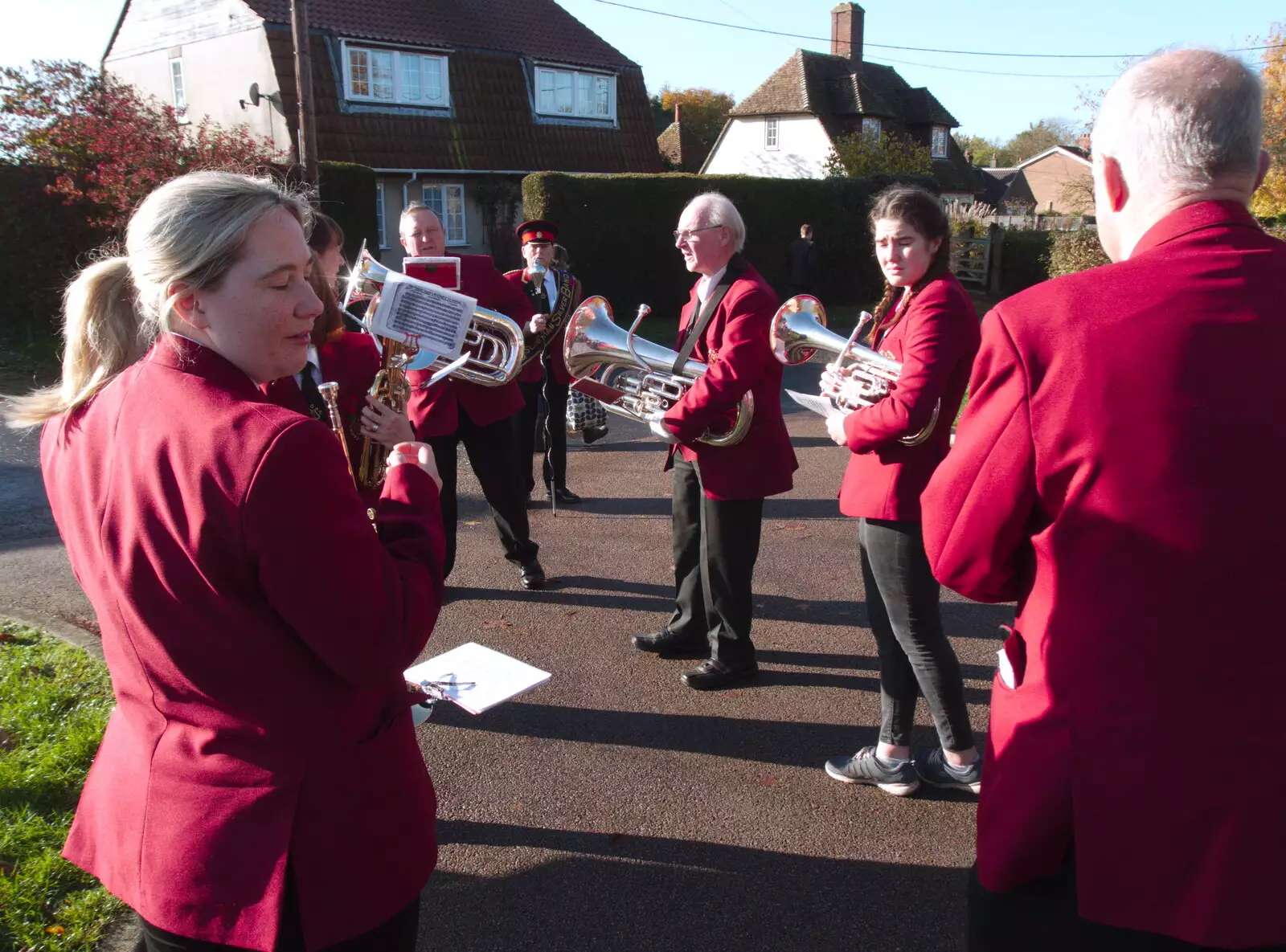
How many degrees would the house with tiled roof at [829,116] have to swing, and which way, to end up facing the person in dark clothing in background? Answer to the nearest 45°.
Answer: approximately 45° to its right

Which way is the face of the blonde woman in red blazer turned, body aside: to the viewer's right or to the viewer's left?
to the viewer's right

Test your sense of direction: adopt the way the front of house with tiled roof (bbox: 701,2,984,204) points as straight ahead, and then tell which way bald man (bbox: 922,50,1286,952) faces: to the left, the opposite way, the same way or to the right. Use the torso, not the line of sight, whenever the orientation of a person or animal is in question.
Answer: the opposite way

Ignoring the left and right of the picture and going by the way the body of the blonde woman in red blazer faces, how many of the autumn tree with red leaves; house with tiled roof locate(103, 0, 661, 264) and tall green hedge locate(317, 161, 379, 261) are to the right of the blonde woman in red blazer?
0

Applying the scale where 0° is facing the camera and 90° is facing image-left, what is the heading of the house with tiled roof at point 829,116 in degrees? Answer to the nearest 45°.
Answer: approximately 315°

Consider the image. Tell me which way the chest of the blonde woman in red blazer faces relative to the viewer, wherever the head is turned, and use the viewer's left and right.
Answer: facing away from the viewer and to the right of the viewer

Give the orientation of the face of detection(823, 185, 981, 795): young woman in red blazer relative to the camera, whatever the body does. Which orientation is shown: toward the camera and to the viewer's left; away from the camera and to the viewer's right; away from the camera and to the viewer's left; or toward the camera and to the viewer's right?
toward the camera and to the viewer's left

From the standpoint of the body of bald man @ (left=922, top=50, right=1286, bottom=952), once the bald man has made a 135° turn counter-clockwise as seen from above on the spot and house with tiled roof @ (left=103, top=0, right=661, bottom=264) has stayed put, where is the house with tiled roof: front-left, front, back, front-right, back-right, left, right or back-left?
back-right

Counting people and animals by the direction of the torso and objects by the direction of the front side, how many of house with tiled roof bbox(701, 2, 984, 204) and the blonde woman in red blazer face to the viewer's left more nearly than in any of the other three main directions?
0

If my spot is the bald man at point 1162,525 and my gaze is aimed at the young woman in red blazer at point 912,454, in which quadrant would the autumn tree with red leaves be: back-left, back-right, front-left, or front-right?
front-left

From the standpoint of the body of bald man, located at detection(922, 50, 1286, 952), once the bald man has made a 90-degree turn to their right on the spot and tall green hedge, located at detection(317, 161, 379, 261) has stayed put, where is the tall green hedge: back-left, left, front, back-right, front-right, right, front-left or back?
left

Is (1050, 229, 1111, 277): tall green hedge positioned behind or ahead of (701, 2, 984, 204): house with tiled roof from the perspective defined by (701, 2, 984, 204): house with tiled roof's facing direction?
ahead

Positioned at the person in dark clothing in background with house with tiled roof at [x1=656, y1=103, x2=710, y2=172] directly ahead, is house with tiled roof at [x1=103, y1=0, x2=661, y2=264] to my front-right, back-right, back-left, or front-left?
front-left

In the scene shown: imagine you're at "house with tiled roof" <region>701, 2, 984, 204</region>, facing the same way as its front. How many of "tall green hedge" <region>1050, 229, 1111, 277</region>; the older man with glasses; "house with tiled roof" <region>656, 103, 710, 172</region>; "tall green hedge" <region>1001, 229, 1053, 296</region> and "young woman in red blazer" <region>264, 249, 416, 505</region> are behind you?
1

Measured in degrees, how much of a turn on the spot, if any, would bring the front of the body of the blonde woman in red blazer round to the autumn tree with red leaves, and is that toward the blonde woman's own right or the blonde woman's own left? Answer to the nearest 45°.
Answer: approximately 45° to the blonde woman's own left

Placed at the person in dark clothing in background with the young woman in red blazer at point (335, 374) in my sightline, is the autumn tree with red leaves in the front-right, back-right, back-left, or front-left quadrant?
front-right

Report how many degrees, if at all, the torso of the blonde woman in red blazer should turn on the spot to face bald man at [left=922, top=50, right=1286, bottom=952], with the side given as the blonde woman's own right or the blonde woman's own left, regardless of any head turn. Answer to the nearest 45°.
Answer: approximately 90° to the blonde woman's own right

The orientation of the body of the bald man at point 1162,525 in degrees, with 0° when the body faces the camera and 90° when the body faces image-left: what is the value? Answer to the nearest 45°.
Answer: approximately 135°

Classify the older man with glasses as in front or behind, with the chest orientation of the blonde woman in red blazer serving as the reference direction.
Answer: in front

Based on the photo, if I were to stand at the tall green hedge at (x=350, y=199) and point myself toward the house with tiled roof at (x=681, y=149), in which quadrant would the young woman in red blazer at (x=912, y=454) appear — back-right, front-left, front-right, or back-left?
back-right

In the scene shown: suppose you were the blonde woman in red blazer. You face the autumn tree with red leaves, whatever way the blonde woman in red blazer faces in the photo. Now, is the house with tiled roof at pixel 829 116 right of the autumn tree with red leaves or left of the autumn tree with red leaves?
right
